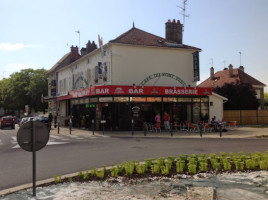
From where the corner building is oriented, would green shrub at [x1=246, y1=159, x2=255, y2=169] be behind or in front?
in front

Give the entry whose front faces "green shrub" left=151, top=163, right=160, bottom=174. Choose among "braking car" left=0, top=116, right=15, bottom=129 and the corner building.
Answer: the corner building

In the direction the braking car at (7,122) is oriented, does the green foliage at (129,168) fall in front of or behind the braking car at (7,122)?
behind

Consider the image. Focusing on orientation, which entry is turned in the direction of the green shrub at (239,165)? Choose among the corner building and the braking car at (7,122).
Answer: the corner building

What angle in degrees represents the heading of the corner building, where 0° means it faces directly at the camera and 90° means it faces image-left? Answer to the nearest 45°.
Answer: approximately 0°

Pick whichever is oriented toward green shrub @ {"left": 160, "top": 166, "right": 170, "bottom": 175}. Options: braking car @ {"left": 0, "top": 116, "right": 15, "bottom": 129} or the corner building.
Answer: the corner building

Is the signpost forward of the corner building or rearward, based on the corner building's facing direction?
forward

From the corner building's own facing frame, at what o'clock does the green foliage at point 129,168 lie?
The green foliage is roughly at 12 o'clock from the corner building.

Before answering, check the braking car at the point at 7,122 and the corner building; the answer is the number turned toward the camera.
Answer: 1

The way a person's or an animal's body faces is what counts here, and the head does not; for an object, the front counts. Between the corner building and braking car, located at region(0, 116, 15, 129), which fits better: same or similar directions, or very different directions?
very different directions

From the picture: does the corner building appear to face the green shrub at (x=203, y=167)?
yes
